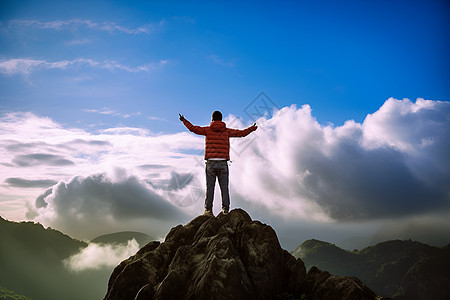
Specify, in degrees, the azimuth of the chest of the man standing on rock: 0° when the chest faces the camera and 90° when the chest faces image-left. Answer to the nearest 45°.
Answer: approximately 180°
